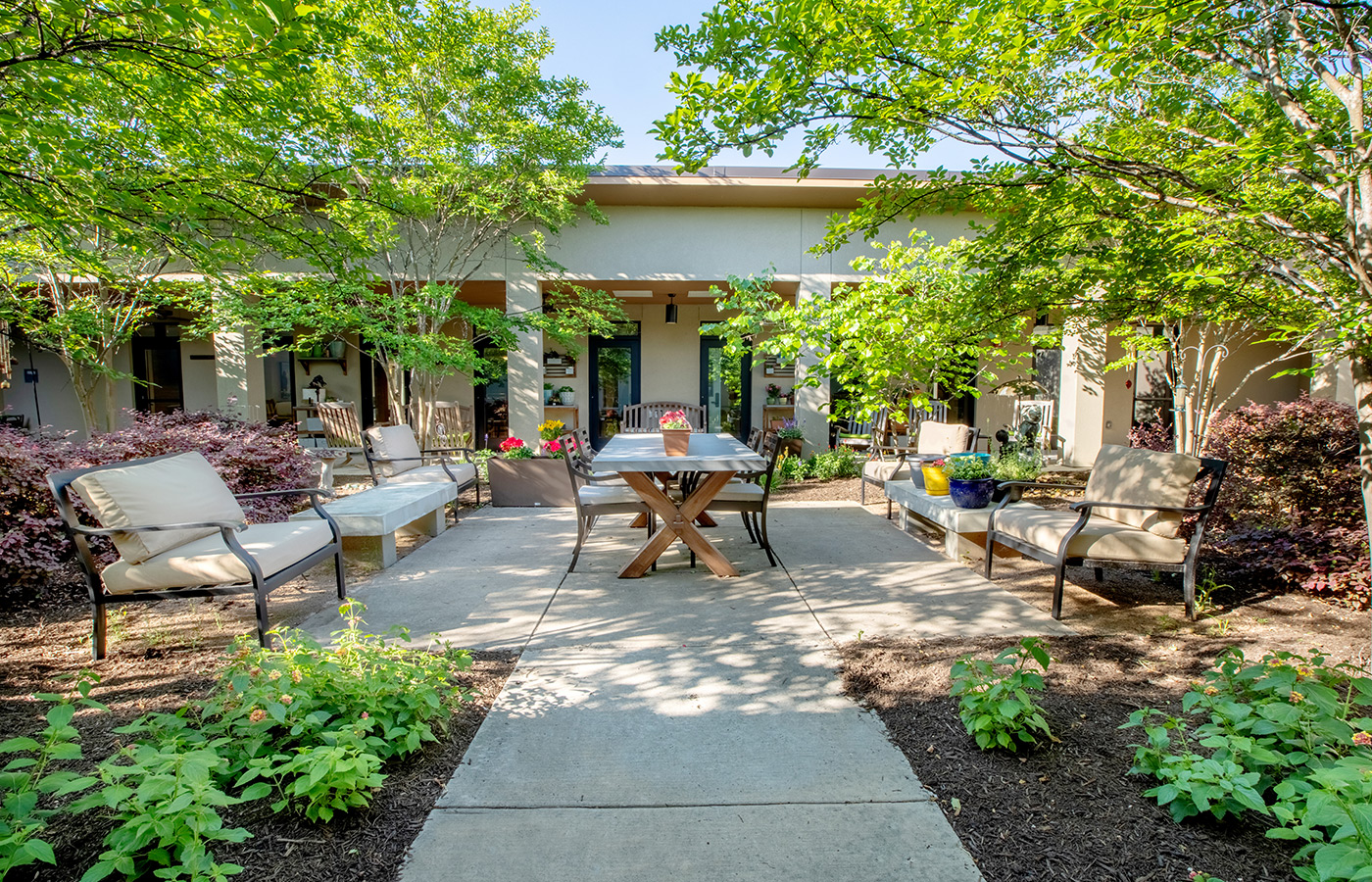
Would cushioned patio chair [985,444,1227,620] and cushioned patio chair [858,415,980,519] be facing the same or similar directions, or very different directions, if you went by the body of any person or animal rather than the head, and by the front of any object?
same or similar directions

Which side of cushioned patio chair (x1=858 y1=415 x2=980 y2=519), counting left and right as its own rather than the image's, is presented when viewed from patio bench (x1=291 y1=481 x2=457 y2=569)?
front

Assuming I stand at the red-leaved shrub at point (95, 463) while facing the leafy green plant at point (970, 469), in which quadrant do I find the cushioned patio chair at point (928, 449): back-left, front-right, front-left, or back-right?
front-left

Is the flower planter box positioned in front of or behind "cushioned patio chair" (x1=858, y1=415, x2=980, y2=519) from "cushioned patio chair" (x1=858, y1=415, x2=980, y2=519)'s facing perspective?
in front

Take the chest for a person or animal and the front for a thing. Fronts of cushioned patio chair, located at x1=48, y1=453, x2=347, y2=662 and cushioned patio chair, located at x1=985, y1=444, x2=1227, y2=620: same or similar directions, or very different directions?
very different directions

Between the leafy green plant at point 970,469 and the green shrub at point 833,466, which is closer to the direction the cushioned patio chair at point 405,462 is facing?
the leafy green plant

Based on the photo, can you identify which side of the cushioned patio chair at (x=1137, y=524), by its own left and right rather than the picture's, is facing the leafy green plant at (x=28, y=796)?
front

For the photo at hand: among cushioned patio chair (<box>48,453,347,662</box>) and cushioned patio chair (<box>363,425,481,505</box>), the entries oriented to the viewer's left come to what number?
0

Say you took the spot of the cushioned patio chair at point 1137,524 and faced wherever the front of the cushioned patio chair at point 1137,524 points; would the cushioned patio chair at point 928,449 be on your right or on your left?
on your right

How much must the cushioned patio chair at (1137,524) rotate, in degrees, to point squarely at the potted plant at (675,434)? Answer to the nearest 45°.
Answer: approximately 45° to its right

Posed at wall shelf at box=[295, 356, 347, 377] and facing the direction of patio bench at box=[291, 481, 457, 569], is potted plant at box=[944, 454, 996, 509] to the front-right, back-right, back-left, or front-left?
front-left

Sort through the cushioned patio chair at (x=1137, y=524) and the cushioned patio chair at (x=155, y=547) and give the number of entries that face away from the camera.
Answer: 0

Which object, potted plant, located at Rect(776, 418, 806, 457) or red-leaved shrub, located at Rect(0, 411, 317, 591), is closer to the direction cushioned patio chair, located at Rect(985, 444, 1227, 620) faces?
the red-leaved shrub

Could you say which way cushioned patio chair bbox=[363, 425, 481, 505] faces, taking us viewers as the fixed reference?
facing the viewer and to the right of the viewer

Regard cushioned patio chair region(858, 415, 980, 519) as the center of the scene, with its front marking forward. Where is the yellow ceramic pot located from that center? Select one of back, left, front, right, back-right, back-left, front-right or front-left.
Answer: front-left

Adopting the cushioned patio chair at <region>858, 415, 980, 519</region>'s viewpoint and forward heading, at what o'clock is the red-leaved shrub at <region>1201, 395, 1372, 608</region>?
The red-leaved shrub is roughly at 9 o'clock from the cushioned patio chair.

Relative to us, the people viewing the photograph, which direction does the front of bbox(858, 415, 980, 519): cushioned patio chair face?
facing the viewer and to the left of the viewer

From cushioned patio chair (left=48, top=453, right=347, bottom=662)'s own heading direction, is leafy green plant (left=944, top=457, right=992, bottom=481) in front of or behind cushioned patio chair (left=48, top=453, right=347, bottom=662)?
in front
